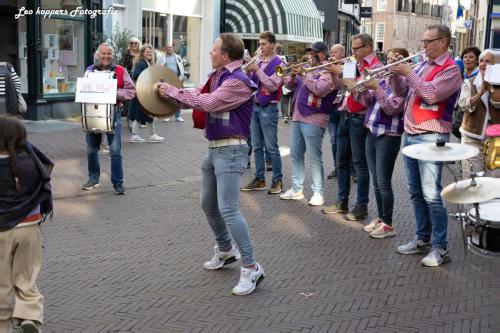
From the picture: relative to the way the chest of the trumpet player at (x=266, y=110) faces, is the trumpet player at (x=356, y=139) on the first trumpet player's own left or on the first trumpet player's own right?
on the first trumpet player's own left

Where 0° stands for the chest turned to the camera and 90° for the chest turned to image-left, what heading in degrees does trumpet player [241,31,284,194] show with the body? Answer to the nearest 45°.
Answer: approximately 45°

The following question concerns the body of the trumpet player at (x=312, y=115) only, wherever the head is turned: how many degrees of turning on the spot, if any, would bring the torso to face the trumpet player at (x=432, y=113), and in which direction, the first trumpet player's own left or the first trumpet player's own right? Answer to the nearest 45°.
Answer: approximately 90° to the first trumpet player's own left

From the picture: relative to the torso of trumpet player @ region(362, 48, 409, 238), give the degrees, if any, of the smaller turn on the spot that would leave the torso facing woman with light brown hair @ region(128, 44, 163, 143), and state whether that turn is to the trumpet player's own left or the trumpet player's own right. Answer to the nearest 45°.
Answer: approximately 90° to the trumpet player's own right

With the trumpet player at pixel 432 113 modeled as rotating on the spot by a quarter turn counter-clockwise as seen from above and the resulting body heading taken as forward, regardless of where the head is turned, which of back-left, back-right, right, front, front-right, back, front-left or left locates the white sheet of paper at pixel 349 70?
back

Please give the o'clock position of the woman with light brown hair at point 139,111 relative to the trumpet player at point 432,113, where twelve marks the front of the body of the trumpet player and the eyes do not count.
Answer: The woman with light brown hair is roughly at 3 o'clock from the trumpet player.

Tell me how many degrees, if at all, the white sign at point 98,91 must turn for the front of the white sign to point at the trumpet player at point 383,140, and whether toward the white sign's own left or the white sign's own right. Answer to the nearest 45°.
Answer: approximately 45° to the white sign's own left

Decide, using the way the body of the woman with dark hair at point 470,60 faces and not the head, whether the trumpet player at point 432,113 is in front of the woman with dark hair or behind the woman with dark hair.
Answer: in front

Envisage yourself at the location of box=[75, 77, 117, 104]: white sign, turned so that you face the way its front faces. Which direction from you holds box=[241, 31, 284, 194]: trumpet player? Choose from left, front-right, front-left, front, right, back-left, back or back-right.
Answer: left
